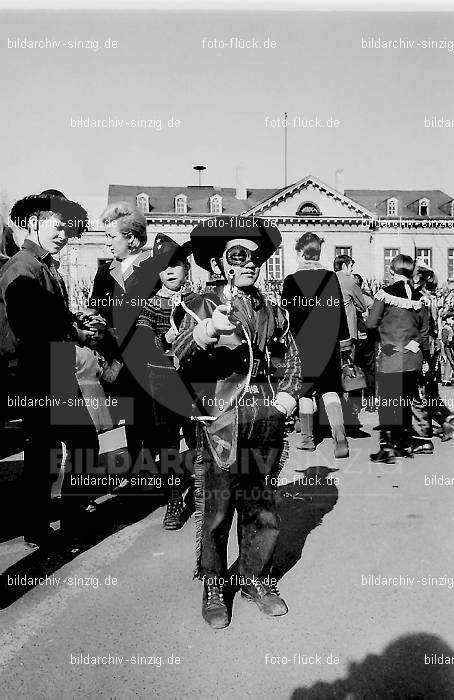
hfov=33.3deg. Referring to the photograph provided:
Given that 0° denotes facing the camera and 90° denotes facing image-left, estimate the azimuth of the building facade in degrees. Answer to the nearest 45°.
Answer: approximately 0°

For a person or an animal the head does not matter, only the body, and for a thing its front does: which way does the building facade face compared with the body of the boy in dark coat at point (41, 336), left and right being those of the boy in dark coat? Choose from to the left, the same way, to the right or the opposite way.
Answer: to the right

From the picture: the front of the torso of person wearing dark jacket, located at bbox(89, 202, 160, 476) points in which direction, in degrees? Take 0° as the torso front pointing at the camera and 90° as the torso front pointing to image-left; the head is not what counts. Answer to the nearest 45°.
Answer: approximately 45°

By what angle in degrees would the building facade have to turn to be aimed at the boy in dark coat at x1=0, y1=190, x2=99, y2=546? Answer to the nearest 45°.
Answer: approximately 45° to its right

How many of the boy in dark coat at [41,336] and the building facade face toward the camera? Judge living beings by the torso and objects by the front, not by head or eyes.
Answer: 1

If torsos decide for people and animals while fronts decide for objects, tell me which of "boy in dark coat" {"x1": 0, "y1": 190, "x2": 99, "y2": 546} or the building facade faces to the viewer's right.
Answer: the boy in dark coat

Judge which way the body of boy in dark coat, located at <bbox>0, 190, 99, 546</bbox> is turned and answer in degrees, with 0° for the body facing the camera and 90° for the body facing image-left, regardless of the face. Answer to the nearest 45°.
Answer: approximately 270°

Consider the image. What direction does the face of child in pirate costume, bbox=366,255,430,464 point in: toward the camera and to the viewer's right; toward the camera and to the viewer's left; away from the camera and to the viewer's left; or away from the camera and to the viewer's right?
away from the camera and to the viewer's right

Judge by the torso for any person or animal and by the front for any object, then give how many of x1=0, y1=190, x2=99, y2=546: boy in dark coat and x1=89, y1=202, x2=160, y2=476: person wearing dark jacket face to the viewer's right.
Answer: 1
